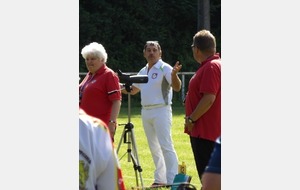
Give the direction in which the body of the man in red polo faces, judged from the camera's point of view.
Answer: to the viewer's left

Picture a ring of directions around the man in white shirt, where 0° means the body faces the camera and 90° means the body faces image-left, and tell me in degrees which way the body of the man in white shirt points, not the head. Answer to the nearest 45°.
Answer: approximately 45°

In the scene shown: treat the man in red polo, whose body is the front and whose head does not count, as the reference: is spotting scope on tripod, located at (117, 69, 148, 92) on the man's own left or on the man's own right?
on the man's own right

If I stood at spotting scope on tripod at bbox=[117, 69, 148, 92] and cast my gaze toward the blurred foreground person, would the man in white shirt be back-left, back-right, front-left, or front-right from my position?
back-left

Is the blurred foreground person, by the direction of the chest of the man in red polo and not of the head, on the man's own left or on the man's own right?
on the man's own left

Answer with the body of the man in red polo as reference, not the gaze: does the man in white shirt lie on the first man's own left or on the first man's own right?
on the first man's own right

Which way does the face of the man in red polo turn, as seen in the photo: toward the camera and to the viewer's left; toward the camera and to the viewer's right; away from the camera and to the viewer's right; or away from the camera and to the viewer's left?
away from the camera and to the viewer's left
